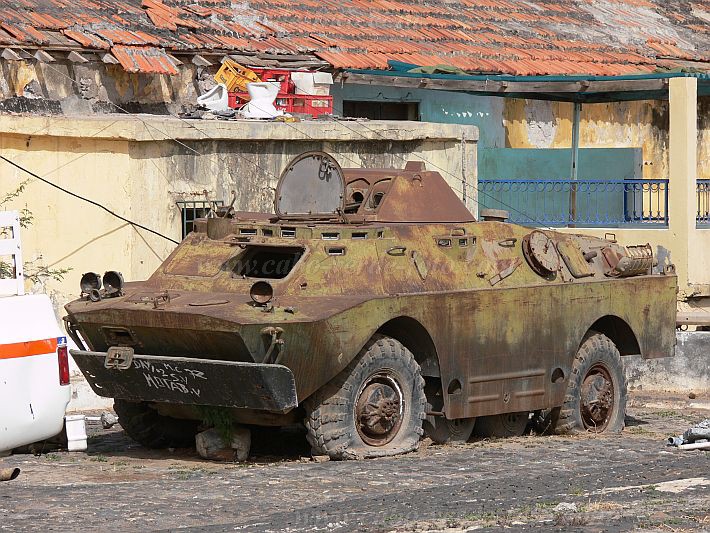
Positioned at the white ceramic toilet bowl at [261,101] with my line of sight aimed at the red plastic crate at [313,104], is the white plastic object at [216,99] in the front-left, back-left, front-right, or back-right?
back-left

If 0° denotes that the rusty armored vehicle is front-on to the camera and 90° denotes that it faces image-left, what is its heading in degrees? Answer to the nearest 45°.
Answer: approximately 45°

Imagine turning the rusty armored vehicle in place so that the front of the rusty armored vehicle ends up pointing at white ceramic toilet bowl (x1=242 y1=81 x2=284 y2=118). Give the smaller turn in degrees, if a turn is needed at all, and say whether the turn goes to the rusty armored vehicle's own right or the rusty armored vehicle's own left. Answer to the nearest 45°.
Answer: approximately 135° to the rusty armored vehicle's own right

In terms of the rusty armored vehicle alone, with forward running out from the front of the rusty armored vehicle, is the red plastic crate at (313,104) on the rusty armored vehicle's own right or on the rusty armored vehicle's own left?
on the rusty armored vehicle's own right

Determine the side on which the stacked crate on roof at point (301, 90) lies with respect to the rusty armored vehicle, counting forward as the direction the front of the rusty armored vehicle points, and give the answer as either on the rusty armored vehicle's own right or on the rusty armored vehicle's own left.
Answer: on the rusty armored vehicle's own right

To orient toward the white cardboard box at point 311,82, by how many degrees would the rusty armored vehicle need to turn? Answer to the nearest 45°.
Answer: approximately 135° to its right

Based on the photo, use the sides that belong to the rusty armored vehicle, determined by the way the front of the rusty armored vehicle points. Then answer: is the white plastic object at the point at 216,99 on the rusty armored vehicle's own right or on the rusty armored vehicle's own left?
on the rusty armored vehicle's own right

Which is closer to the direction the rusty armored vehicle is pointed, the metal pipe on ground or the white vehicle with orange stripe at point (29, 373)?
the white vehicle with orange stripe

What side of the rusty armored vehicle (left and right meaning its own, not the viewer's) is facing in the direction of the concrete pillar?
back

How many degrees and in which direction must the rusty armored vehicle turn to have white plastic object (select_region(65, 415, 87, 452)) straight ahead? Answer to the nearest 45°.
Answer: approximately 45° to its right
